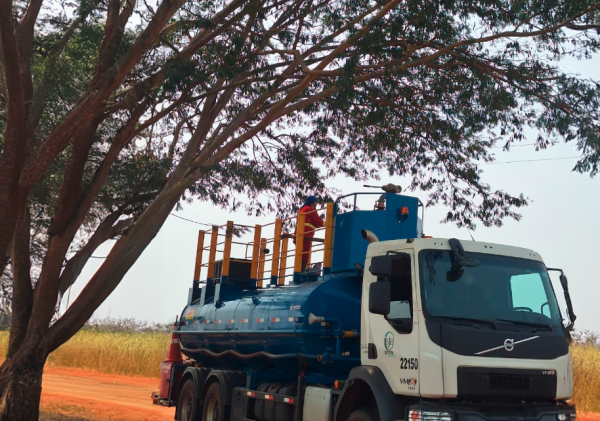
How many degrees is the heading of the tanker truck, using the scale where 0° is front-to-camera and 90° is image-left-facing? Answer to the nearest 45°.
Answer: approximately 315°
